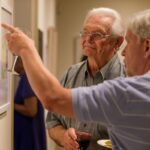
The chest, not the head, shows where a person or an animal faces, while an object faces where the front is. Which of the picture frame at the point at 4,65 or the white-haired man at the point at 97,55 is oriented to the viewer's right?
the picture frame

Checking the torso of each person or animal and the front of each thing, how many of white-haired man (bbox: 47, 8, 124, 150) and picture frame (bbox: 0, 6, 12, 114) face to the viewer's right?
1

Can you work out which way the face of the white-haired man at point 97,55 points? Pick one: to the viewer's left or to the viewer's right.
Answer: to the viewer's left

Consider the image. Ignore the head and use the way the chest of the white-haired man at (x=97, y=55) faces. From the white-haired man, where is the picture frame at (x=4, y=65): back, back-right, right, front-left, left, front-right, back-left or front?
front-right

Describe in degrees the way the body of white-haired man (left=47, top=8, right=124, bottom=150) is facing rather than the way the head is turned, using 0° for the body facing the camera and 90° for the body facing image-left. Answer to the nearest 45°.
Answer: approximately 45°

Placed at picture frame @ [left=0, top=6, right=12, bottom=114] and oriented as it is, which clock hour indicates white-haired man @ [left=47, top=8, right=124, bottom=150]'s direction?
The white-haired man is roughly at 1 o'clock from the picture frame.

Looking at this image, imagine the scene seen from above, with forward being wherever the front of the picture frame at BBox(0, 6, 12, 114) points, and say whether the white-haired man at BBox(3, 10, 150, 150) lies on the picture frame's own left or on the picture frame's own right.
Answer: on the picture frame's own right

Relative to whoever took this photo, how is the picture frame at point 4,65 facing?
facing to the right of the viewer

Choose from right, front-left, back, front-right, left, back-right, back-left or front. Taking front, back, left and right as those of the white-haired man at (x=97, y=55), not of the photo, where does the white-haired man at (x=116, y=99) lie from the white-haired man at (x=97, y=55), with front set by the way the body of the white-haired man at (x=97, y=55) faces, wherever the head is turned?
front-left
